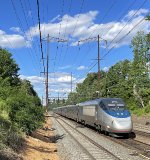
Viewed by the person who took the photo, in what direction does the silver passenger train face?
facing the viewer and to the right of the viewer
